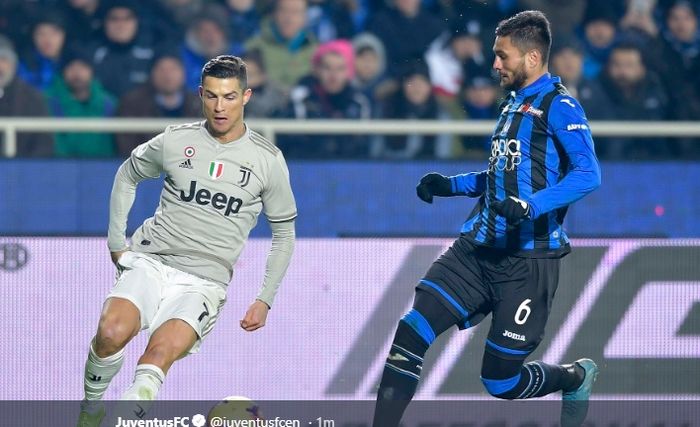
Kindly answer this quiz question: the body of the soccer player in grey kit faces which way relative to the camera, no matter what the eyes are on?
toward the camera

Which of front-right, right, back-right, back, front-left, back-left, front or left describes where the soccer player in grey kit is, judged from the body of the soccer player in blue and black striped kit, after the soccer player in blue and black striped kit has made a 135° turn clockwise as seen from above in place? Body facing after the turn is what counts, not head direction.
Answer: left

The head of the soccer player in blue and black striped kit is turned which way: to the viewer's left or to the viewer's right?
to the viewer's left

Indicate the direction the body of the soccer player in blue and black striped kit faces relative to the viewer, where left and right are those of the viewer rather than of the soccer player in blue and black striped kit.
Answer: facing the viewer and to the left of the viewer
